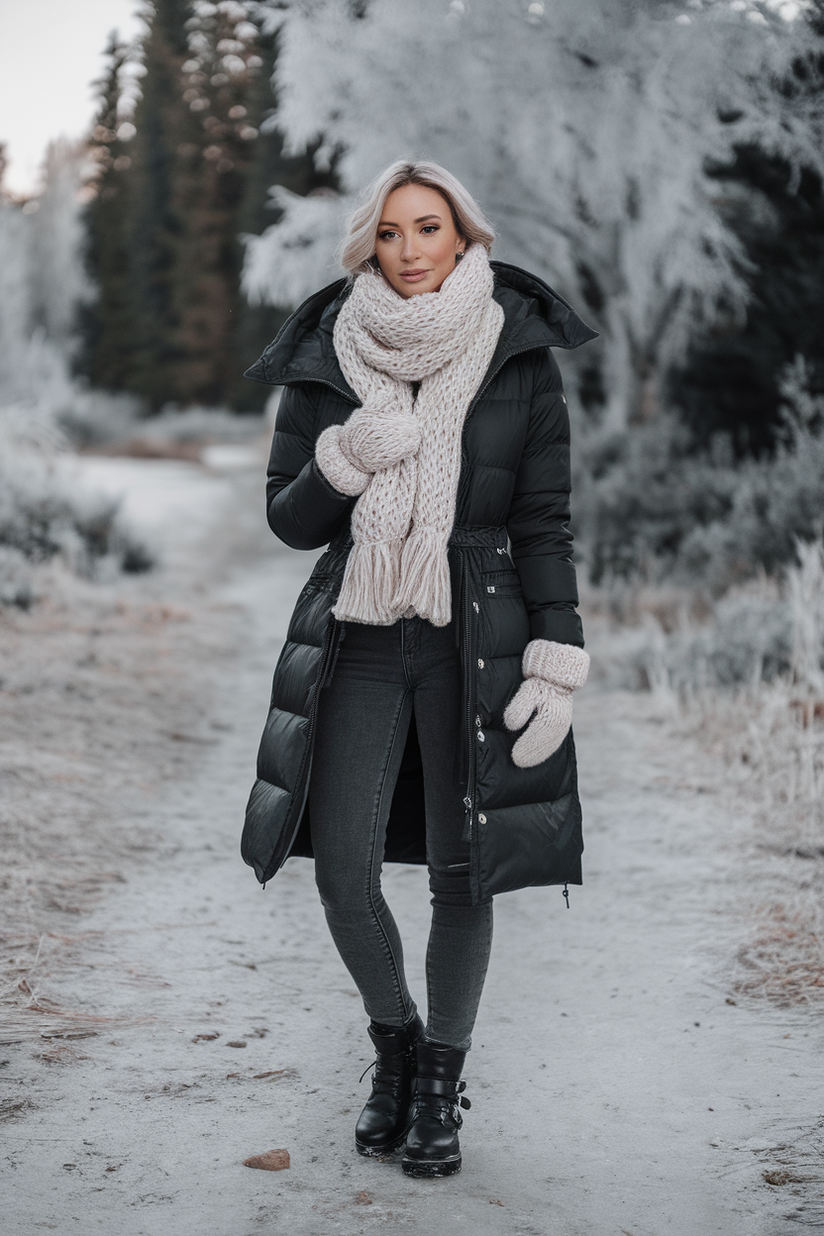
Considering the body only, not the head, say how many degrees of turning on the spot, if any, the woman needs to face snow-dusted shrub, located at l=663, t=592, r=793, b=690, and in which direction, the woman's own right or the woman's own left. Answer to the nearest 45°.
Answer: approximately 180°

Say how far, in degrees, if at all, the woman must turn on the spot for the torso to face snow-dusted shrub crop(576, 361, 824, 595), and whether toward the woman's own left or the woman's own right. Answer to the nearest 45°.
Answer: approximately 180°

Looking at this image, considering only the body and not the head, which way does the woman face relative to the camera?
toward the camera

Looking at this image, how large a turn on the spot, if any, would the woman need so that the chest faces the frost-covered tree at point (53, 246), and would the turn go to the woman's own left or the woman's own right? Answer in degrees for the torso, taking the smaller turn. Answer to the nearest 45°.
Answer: approximately 180°

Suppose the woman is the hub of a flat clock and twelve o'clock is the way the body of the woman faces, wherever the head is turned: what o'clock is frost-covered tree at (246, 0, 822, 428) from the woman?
The frost-covered tree is roughly at 6 o'clock from the woman.

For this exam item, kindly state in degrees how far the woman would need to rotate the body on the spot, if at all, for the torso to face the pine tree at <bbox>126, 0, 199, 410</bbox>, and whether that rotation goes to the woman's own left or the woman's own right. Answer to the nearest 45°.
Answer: approximately 180°

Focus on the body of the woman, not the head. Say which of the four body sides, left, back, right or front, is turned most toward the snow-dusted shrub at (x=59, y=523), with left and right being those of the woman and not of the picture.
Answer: back

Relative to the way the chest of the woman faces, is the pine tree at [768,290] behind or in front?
behind
